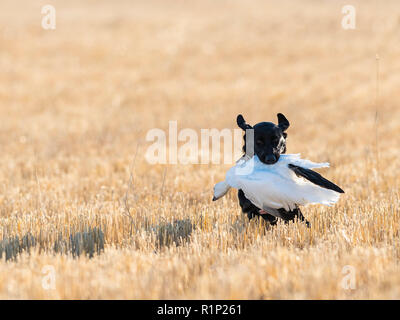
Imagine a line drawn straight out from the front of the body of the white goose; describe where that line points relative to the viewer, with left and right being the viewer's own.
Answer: facing to the left of the viewer

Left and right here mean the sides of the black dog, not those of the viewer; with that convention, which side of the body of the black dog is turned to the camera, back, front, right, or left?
front
